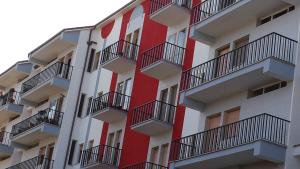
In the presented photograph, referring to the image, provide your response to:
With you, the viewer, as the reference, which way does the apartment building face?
facing the viewer and to the left of the viewer
